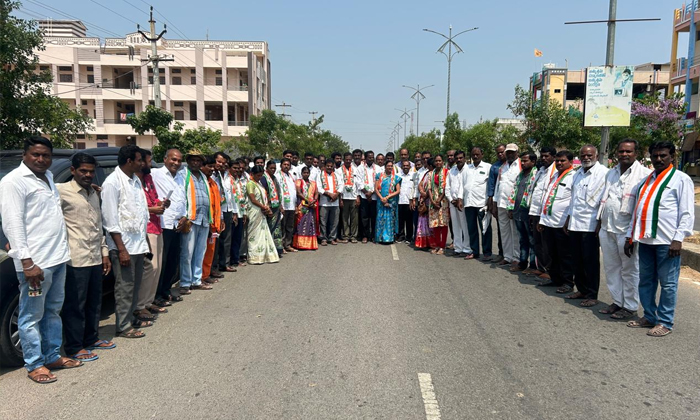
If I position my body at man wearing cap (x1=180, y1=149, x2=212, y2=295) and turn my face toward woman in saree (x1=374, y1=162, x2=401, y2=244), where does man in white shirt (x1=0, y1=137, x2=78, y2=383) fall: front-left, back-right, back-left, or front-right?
back-right

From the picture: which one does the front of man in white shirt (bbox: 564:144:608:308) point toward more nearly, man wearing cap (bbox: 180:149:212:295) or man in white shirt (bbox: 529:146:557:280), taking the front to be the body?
the man wearing cap

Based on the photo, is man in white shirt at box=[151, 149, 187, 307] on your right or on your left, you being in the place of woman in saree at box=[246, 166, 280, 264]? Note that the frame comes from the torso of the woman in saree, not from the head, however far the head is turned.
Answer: on your right

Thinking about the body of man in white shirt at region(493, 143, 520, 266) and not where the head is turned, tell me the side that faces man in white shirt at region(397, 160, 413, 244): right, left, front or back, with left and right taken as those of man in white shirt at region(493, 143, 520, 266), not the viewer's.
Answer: right

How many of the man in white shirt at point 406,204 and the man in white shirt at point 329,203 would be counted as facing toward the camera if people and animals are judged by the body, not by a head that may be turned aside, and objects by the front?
2

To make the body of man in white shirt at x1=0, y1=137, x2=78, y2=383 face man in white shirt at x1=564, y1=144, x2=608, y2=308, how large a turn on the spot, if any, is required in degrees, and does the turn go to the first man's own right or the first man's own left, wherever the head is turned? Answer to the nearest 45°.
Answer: approximately 45° to the first man's own left

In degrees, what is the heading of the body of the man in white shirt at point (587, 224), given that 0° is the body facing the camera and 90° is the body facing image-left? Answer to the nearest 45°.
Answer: approximately 45°

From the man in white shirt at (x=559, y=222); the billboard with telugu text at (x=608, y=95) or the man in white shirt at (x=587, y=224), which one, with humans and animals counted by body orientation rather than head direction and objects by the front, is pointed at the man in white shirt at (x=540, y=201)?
the billboard with telugu text

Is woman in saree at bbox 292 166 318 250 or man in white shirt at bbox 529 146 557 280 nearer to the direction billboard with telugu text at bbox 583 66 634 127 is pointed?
the man in white shirt
